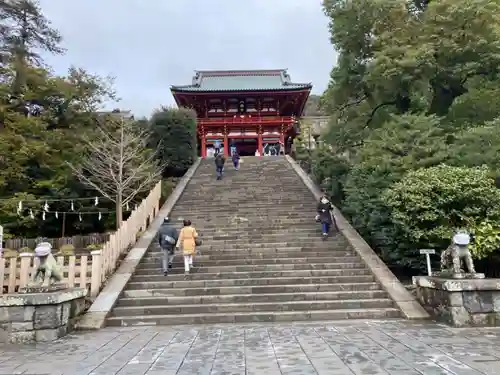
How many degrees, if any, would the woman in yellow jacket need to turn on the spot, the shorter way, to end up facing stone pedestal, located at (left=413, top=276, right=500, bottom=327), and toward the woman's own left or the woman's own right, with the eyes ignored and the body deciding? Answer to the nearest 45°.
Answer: approximately 135° to the woman's own right

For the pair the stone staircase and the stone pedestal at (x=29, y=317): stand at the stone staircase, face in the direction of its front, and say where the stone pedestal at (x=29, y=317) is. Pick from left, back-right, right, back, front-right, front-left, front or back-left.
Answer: front-right

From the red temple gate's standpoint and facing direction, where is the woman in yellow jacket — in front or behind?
in front

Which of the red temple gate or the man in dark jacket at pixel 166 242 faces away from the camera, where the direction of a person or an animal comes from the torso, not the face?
the man in dark jacket

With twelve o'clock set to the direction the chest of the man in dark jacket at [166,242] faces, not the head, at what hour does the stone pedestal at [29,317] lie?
The stone pedestal is roughly at 7 o'clock from the man in dark jacket.

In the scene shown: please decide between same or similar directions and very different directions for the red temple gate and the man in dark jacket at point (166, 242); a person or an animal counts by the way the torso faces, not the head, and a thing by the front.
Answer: very different directions

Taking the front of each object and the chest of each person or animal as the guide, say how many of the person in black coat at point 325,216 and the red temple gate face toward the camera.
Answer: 2

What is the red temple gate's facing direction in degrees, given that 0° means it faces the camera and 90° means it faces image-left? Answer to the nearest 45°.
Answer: approximately 0°

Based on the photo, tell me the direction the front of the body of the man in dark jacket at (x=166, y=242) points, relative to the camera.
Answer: away from the camera

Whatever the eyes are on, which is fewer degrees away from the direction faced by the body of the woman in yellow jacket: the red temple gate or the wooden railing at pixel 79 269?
the red temple gate

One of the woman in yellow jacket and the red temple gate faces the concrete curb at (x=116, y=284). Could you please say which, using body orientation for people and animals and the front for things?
the red temple gate

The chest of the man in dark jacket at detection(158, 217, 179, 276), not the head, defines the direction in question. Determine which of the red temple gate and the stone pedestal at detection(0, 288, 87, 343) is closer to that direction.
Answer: the red temple gate
